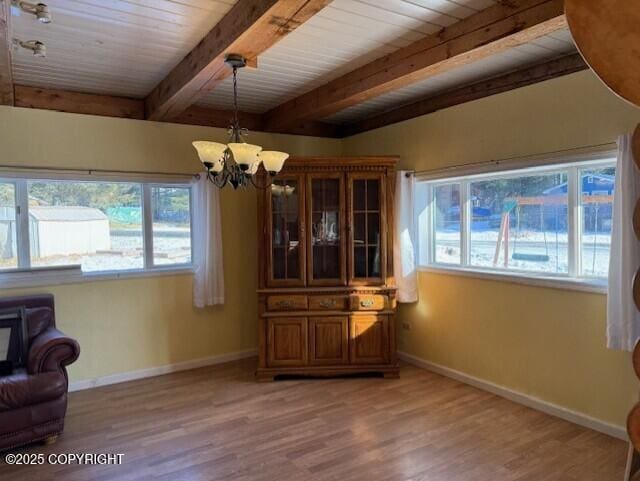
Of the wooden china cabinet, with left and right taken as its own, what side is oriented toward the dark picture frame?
right

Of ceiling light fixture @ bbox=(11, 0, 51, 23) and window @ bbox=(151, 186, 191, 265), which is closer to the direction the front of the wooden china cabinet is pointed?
the ceiling light fixture

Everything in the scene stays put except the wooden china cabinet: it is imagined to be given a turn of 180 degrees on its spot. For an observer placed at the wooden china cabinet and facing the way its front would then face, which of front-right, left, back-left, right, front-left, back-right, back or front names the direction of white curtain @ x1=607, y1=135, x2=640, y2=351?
back-right

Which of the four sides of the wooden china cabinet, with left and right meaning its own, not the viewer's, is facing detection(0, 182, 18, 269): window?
right

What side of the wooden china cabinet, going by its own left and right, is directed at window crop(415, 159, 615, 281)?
left

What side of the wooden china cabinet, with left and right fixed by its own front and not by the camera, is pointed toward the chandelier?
front

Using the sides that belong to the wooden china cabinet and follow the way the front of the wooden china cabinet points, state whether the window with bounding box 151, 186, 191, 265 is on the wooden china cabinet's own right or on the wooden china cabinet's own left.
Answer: on the wooden china cabinet's own right

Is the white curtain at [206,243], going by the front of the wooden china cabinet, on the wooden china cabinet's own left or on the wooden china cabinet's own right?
on the wooden china cabinet's own right

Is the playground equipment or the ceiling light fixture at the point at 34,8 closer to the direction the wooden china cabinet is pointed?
the ceiling light fixture

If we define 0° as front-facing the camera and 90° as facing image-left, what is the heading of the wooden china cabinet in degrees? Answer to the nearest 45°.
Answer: approximately 0°

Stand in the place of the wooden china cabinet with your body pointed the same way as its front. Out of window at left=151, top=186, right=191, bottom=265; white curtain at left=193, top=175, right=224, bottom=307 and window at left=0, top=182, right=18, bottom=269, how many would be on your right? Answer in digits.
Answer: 3

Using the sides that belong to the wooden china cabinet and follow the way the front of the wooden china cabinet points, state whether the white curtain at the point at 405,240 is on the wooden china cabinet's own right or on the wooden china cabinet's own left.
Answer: on the wooden china cabinet's own left
